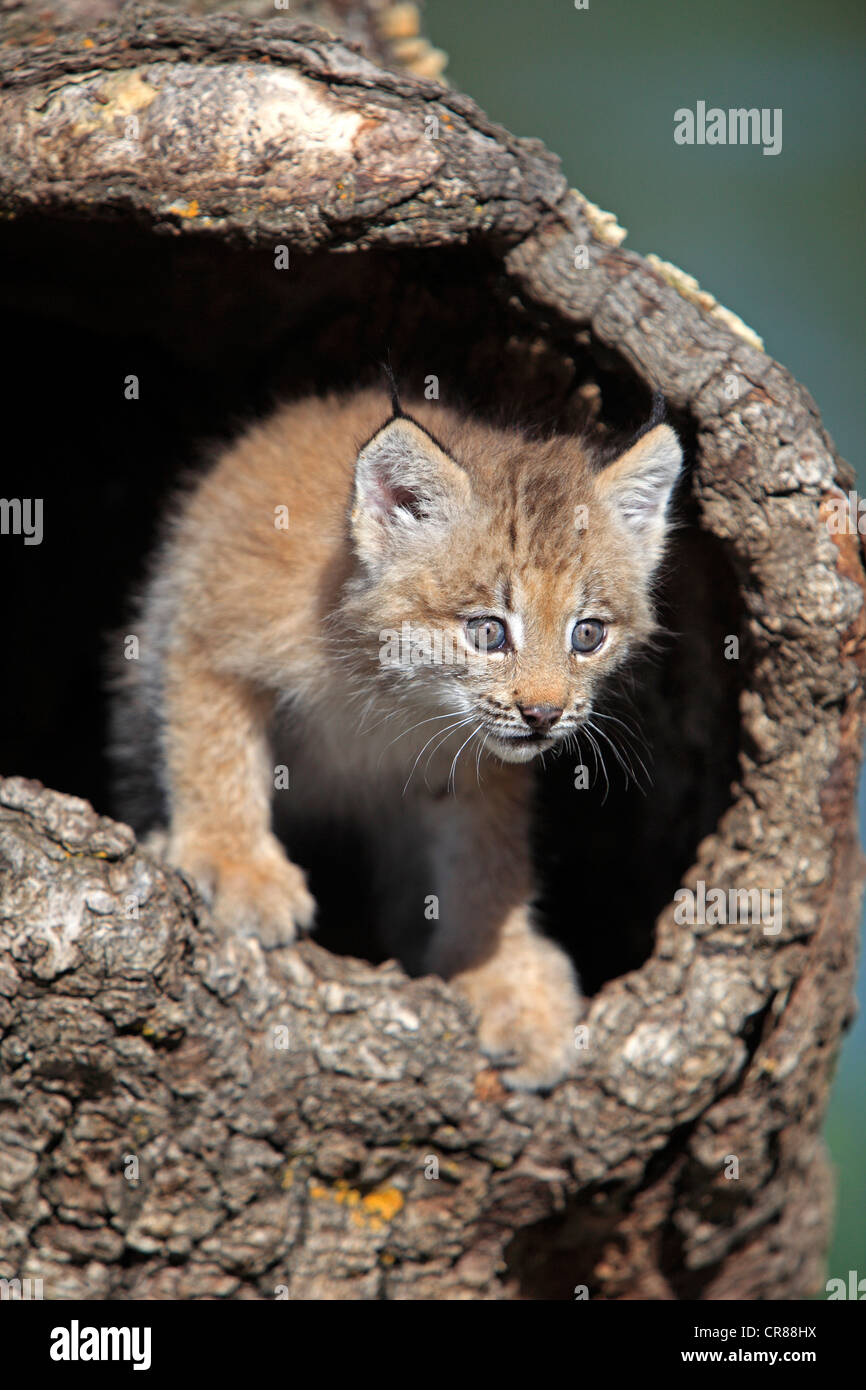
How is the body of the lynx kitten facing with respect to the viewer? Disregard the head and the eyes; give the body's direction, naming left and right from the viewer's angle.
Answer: facing the viewer and to the right of the viewer
